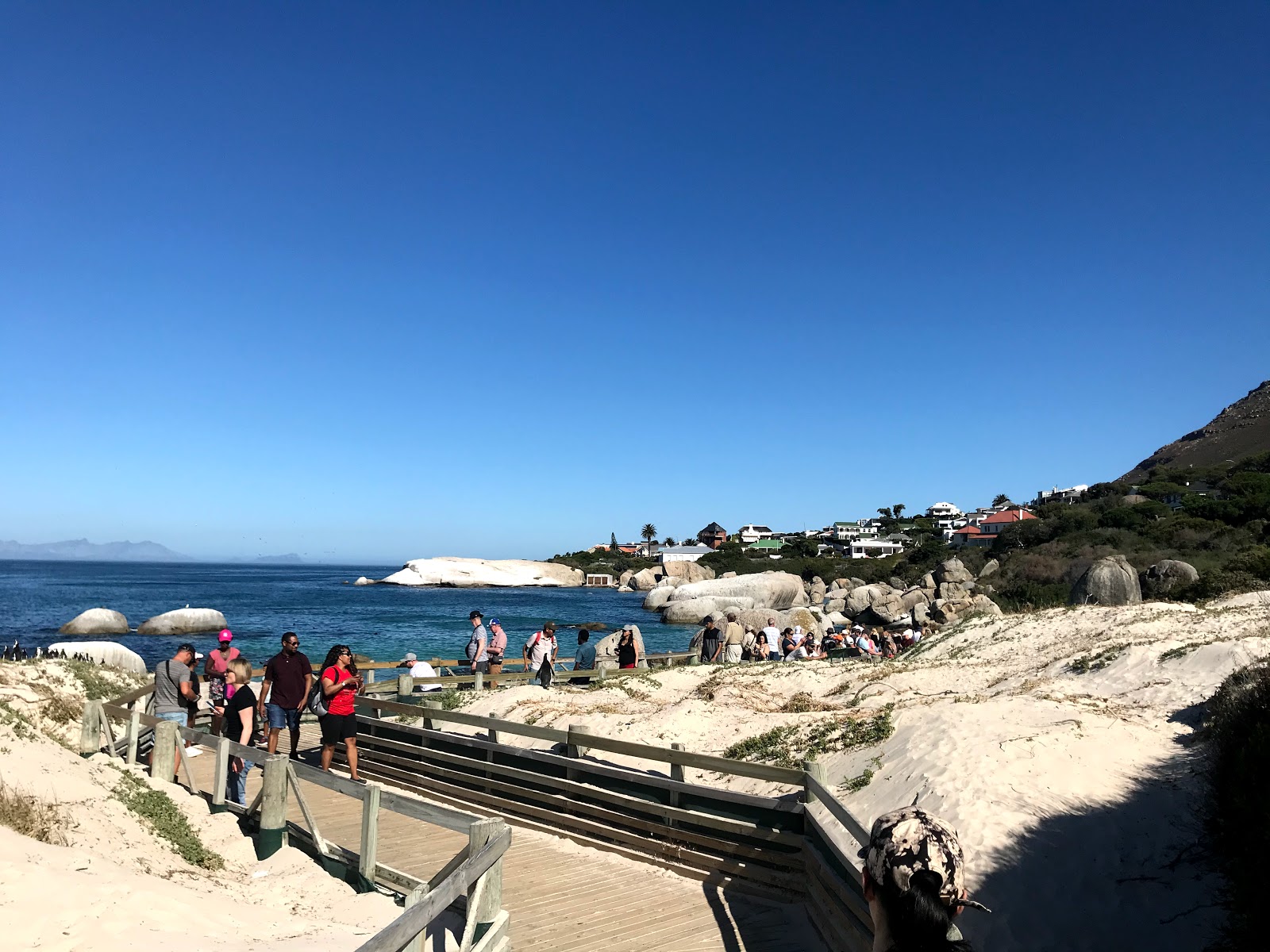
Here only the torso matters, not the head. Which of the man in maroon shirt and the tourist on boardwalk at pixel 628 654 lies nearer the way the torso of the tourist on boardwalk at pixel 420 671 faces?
the man in maroon shirt

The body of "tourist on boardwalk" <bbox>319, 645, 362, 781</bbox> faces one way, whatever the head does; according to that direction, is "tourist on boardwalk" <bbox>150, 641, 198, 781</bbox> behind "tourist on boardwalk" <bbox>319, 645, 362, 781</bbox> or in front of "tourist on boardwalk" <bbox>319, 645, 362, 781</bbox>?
behind

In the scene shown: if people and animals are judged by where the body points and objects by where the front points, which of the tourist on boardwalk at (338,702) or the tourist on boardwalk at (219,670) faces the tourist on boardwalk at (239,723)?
the tourist on boardwalk at (219,670)

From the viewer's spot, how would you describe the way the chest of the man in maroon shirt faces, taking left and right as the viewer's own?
facing the viewer

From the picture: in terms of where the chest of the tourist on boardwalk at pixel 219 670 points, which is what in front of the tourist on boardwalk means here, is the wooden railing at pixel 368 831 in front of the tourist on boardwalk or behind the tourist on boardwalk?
in front

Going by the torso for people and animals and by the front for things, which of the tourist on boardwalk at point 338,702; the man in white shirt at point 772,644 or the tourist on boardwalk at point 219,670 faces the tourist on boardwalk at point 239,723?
the tourist on boardwalk at point 219,670

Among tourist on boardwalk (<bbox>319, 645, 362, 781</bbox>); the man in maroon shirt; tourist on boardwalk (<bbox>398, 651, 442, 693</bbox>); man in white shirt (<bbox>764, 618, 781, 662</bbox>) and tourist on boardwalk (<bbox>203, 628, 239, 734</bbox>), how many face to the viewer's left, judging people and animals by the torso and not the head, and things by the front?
1

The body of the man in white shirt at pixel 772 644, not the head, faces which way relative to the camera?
away from the camera

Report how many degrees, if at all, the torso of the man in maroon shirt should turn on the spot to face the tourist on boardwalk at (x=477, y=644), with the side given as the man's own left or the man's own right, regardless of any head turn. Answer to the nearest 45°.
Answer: approximately 135° to the man's own left

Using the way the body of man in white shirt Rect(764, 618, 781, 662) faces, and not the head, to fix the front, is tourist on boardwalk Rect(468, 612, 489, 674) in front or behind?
behind

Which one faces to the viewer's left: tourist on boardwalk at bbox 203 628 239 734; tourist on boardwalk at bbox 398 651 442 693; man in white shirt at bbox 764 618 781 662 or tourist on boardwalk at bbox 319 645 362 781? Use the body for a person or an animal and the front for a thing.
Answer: tourist on boardwalk at bbox 398 651 442 693

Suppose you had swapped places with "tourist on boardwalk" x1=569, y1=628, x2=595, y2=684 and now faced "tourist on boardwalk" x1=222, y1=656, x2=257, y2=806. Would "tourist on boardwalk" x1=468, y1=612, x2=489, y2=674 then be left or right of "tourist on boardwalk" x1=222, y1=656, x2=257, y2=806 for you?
right

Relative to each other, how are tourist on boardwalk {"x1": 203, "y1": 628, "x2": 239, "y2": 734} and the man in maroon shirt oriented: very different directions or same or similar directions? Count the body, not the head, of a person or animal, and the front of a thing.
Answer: same or similar directions

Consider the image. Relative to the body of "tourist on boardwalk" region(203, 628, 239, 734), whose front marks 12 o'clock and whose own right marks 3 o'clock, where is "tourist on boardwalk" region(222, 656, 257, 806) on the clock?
"tourist on boardwalk" region(222, 656, 257, 806) is roughly at 12 o'clock from "tourist on boardwalk" region(203, 628, 239, 734).

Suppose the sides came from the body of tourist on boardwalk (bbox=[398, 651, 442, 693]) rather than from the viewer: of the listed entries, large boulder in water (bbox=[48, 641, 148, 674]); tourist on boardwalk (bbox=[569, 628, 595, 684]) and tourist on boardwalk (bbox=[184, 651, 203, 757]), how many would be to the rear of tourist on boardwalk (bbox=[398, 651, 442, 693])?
1

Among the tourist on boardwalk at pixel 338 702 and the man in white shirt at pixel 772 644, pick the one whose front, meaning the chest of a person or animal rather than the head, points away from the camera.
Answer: the man in white shirt

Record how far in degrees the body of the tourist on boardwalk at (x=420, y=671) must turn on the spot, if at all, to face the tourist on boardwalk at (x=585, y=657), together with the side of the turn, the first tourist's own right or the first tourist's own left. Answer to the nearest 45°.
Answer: approximately 180°

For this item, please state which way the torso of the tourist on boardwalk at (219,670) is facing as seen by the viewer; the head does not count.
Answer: toward the camera

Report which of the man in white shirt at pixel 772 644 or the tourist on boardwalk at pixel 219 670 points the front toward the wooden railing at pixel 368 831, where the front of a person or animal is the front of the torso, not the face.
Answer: the tourist on boardwalk

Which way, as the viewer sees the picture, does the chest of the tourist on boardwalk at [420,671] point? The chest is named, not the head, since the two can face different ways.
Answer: to the viewer's left

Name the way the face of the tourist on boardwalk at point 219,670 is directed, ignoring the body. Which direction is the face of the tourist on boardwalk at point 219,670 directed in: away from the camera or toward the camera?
toward the camera
